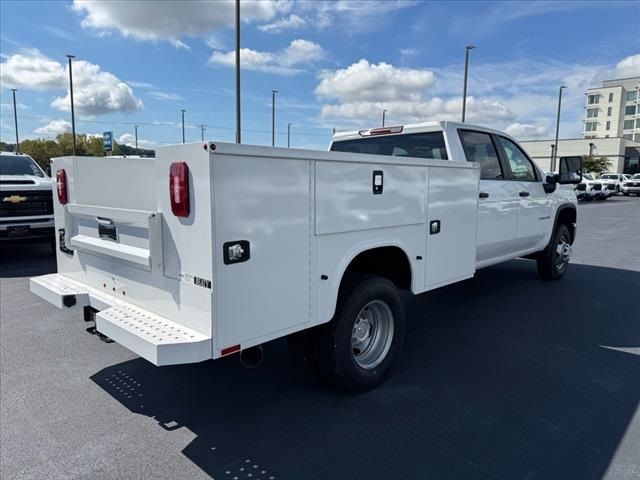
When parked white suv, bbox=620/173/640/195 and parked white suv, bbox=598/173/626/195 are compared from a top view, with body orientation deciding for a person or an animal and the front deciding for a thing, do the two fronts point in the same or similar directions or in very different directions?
same or similar directions

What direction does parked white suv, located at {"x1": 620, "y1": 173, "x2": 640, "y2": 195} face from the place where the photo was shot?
facing the viewer and to the left of the viewer
